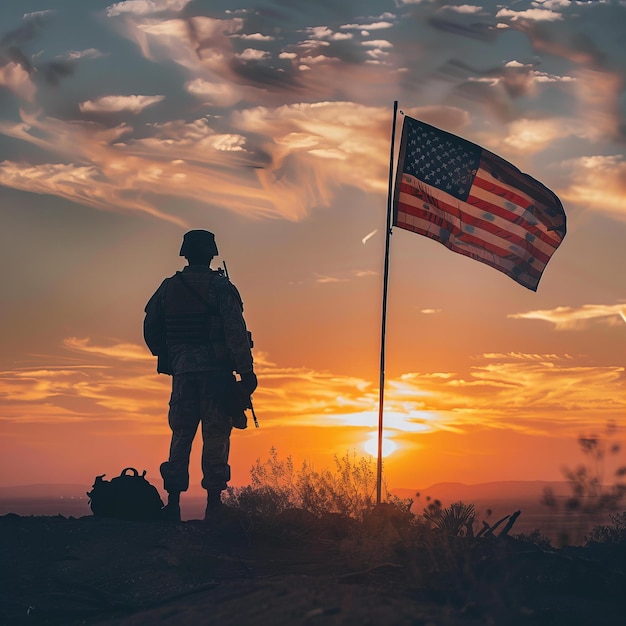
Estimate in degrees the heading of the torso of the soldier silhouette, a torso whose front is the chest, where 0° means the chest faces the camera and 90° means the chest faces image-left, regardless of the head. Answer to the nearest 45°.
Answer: approximately 180°

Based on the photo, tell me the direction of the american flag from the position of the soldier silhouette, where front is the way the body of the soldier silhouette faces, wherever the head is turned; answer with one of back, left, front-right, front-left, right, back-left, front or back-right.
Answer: right

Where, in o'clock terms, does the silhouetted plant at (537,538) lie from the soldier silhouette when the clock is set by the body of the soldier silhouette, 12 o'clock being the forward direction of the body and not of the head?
The silhouetted plant is roughly at 4 o'clock from the soldier silhouette.

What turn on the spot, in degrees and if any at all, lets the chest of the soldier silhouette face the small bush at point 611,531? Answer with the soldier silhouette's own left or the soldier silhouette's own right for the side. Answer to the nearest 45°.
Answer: approximately 90° to the soldier silhouette's own right

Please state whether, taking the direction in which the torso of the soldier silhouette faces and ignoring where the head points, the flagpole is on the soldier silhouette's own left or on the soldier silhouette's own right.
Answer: on the soldier silhouette's own right

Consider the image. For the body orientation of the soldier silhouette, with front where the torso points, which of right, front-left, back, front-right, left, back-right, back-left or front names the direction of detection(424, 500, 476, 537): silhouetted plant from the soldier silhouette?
back-right
